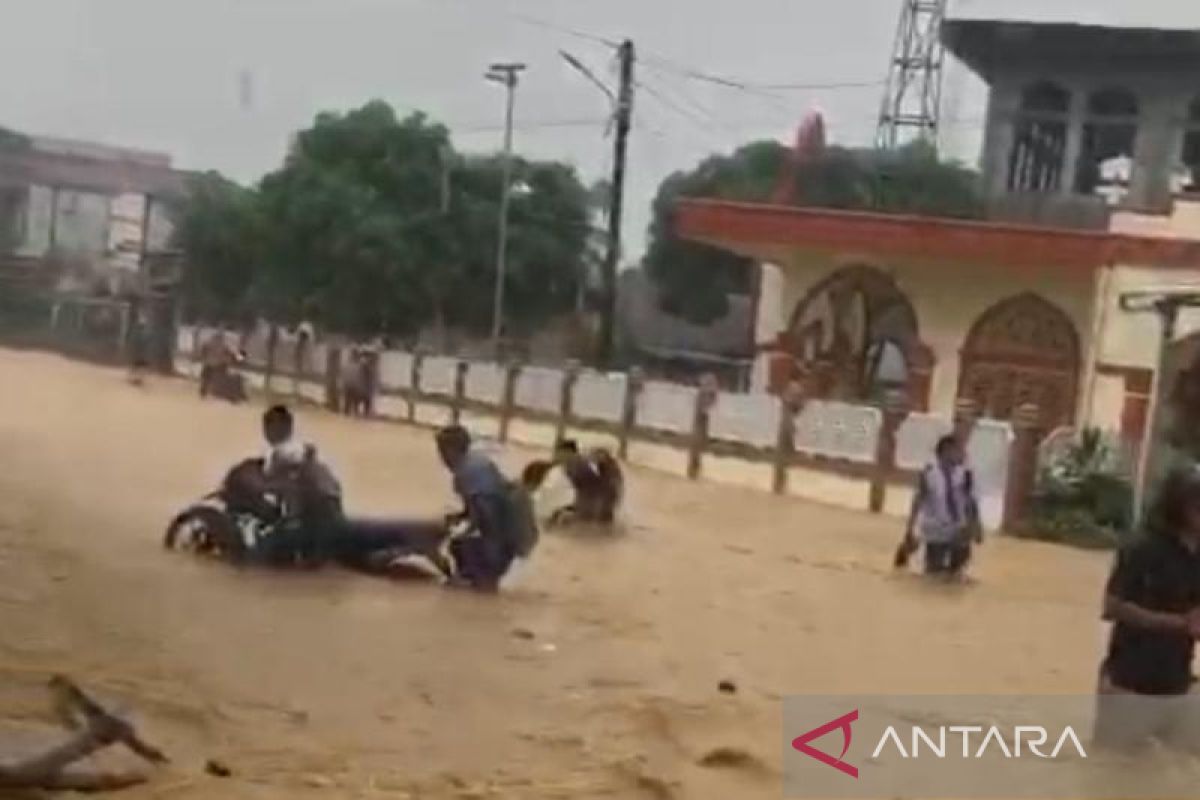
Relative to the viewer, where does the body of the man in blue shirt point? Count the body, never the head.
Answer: to the viewer's left

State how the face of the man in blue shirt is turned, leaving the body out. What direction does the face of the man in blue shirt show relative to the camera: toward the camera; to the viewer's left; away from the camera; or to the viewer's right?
to the viewer's left

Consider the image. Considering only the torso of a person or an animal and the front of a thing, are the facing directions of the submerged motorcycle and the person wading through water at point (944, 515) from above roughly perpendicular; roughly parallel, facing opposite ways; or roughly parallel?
roughly perpendicular

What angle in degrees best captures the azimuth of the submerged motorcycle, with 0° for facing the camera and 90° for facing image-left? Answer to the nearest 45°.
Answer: approximately 90°
